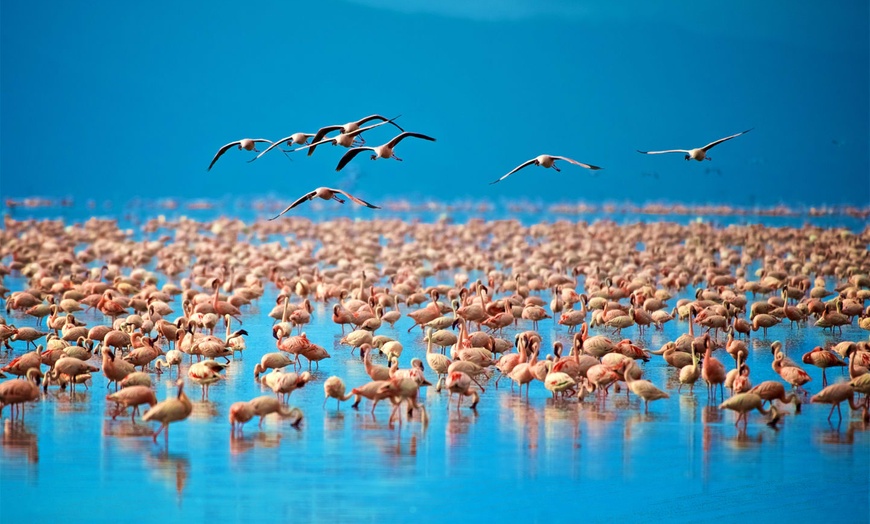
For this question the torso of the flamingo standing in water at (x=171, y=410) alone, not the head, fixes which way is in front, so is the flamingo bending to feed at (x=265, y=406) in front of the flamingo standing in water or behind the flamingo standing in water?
in front

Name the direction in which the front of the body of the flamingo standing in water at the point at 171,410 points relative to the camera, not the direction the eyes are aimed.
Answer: to the viewer's right

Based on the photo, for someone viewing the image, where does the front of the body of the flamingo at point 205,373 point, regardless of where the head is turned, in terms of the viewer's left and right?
facing to the left of the viewer

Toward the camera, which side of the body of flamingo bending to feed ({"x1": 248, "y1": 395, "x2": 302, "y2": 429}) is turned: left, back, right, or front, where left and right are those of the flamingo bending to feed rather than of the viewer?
right

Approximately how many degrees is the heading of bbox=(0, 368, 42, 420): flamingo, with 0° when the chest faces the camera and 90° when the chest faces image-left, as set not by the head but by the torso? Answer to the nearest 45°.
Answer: approximately 270°

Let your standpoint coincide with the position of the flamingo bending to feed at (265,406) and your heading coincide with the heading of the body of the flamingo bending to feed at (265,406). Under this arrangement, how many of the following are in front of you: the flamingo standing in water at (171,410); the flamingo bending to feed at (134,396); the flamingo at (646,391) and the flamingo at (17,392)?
1

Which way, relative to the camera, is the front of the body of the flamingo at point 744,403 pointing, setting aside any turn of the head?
to the viewer's right

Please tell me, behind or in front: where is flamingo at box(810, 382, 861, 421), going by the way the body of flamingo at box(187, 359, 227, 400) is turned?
behind

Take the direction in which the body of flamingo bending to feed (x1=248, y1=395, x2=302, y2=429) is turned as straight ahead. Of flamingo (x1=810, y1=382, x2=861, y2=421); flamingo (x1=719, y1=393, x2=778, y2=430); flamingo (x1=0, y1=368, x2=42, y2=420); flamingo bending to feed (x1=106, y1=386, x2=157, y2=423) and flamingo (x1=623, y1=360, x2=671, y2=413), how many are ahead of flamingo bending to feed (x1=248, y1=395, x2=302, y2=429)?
3

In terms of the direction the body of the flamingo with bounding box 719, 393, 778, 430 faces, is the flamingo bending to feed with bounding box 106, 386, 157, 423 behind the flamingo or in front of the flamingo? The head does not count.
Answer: behind

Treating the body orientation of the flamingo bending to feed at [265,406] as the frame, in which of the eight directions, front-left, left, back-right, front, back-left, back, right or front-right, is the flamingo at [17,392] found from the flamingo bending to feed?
back

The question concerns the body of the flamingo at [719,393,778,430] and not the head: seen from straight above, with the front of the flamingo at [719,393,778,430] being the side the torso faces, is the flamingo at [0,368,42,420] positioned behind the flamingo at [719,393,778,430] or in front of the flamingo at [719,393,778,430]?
behind

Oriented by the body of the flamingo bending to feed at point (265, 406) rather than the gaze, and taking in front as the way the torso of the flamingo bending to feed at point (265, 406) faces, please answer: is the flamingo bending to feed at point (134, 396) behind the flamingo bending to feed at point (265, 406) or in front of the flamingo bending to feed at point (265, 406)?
behind
